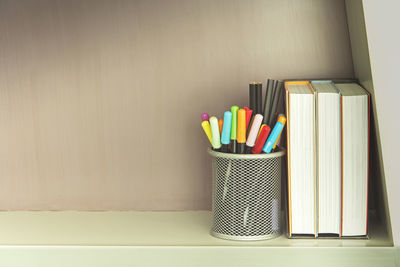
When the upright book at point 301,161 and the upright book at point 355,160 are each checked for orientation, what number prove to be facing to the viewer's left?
2

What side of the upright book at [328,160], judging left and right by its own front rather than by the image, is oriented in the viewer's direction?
left
